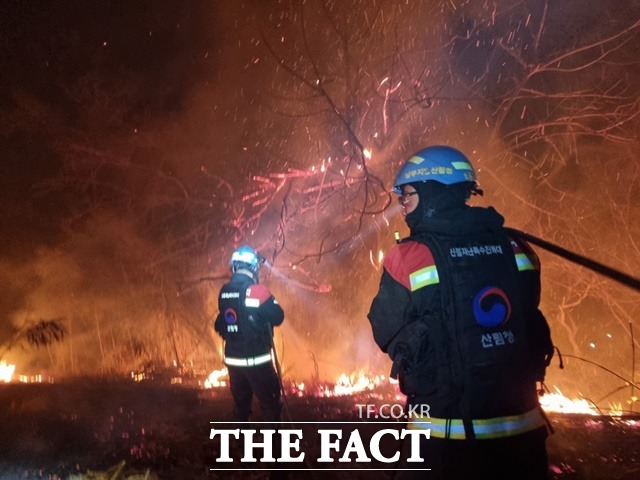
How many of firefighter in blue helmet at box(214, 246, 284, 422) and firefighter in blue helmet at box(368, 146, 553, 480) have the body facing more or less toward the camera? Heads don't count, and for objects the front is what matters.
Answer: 0

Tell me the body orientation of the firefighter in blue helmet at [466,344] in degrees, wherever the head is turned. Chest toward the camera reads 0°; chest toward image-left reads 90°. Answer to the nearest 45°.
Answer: approximately 135°

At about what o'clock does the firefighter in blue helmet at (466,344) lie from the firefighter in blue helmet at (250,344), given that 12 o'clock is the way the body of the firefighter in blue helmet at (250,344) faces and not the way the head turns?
the firefighter in blue helmet at (466,344) is roughly at 4 o'clock from the firefighter in blue helmet at (250,344).

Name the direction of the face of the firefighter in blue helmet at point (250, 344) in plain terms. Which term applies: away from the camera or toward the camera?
away from the camera

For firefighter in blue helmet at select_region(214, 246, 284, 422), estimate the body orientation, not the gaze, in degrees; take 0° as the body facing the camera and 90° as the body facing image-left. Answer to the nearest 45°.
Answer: approximately 225°

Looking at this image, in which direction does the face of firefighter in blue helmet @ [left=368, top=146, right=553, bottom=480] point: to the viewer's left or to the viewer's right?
to the viewer's left

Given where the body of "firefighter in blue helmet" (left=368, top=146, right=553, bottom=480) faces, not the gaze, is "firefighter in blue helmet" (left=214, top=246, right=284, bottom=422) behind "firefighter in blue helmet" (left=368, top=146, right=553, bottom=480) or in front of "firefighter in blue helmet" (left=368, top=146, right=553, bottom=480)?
in front
